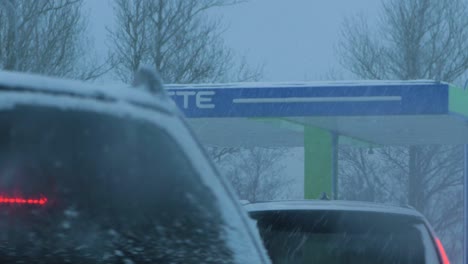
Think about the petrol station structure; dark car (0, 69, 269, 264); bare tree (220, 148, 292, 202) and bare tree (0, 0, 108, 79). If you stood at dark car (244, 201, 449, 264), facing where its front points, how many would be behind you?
1

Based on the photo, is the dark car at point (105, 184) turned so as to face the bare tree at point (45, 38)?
yes

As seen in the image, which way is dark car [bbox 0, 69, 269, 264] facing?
away from the camera

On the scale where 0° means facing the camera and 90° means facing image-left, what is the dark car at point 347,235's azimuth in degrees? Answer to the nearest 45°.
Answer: approximately 180°

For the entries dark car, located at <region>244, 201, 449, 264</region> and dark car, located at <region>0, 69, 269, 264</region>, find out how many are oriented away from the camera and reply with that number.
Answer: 2

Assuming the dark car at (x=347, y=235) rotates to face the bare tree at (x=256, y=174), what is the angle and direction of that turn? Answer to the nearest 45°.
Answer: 0° — it already faces it

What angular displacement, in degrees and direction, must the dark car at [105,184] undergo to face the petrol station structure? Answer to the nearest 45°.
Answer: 0° — it already faces it

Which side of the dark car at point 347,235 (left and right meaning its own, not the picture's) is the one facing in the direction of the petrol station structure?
front

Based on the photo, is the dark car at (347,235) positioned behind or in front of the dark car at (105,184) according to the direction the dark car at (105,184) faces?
in front

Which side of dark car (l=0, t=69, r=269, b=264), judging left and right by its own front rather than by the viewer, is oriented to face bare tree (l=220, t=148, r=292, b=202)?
front
